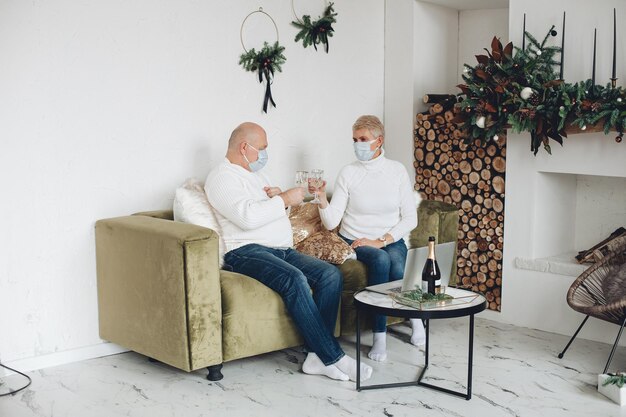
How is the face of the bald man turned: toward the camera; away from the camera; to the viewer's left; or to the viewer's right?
to the viewer's right

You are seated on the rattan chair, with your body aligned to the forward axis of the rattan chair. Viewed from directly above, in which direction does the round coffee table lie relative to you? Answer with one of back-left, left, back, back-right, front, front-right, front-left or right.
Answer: front

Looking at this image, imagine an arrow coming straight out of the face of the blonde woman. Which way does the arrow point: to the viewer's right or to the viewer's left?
to the viewer's left

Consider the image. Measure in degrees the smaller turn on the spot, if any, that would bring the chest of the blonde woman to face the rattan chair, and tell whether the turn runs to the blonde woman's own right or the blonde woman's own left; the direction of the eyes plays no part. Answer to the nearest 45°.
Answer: approximately 90° to the blonde woman's own left

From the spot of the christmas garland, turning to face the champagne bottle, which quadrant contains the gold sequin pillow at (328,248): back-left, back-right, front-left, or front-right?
front-right

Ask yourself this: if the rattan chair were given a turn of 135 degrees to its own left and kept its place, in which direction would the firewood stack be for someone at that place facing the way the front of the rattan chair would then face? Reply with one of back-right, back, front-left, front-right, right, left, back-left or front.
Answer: back-left

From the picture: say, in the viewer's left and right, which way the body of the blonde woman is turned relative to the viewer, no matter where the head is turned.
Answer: facing the viewer

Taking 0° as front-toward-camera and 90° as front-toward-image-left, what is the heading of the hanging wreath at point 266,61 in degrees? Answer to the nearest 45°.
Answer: approximately 315°

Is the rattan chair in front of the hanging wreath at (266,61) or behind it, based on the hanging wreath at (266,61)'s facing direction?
in front

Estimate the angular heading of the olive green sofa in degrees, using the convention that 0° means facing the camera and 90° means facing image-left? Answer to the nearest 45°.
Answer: approximately 315°

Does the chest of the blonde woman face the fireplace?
no

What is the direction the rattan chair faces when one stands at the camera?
facing the viewer and to the left of the viewer
